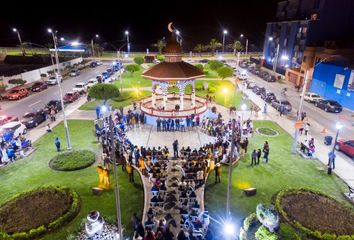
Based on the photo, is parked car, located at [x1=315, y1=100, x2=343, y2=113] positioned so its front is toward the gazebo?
no

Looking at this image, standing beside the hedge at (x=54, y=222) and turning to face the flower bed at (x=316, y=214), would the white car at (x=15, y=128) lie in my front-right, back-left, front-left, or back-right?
back-left

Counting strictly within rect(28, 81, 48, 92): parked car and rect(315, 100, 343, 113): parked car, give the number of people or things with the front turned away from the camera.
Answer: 0

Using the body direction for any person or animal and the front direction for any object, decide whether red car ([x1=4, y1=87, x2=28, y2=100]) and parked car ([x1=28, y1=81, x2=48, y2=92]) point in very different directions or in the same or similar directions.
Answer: same or similar directions

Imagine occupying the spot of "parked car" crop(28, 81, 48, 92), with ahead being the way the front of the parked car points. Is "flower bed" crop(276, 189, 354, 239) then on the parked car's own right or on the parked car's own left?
on the parked car's own left
